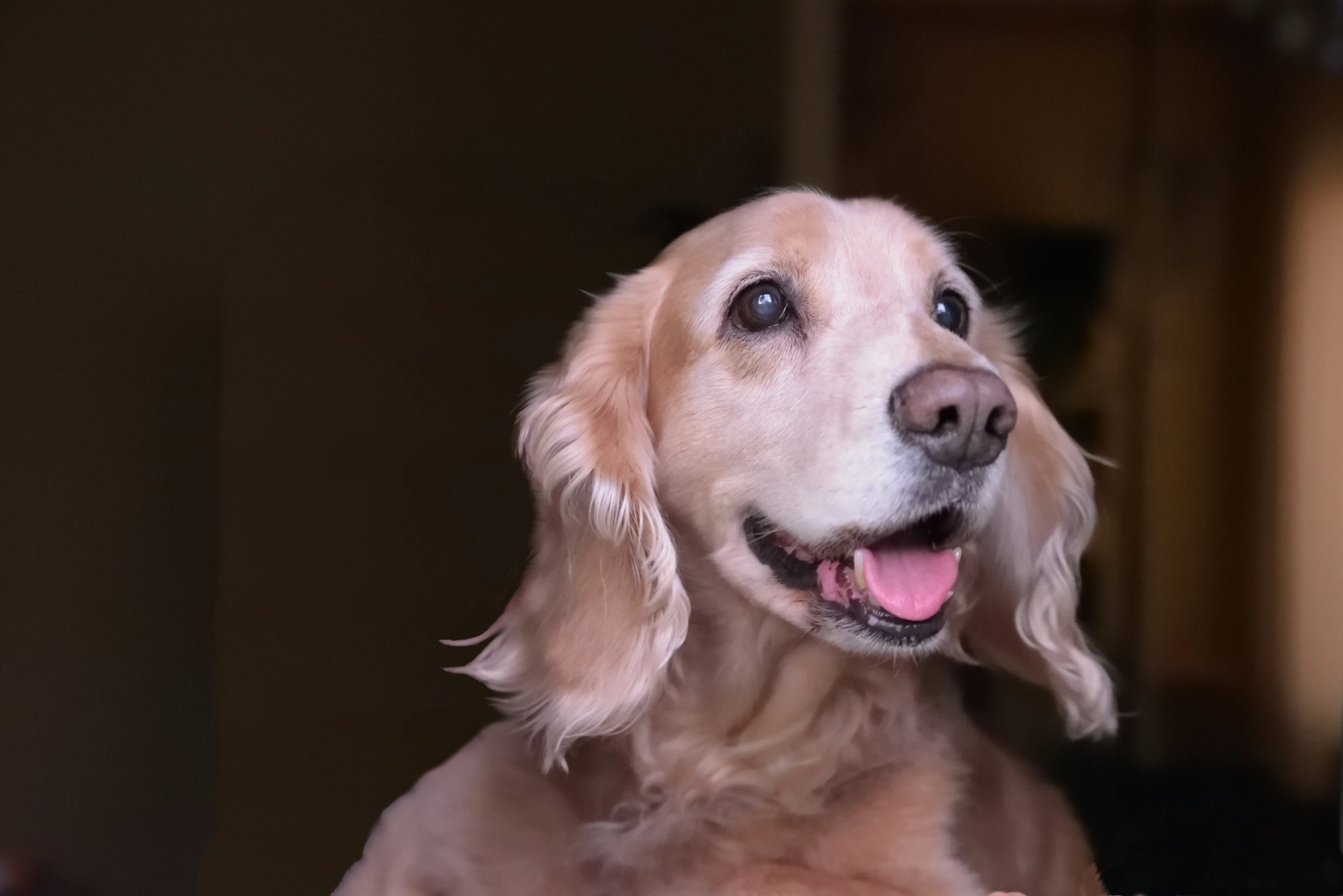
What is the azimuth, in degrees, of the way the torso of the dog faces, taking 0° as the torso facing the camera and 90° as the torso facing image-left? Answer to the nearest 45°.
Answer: approximately 315°
